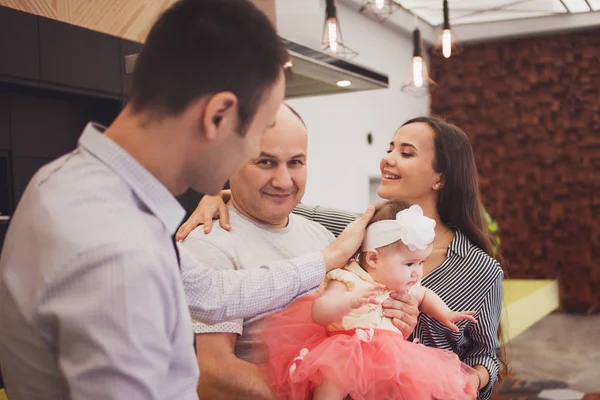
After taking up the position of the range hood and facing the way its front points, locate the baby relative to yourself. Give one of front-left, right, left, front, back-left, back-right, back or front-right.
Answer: front-right

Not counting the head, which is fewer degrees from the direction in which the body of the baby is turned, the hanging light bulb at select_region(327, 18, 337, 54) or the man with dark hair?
the man with dark hair

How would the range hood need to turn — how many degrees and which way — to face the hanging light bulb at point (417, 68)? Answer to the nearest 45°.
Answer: approximately 90° to its left

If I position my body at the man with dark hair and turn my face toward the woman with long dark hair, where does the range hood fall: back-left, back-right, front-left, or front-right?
front-left

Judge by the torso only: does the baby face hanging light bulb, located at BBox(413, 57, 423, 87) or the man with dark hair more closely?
the man with dark hair

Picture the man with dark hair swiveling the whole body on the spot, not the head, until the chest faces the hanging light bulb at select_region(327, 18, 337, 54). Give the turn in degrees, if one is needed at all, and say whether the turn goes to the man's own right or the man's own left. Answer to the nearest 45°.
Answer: approximately 45° to the man's own left

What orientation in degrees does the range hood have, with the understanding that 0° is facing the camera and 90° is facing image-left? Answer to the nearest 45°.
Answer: approximately 315°

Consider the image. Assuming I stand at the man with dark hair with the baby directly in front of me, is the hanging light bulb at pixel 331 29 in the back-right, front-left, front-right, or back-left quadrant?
front-left

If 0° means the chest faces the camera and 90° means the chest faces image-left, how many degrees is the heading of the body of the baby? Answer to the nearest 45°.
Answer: approximately 315°

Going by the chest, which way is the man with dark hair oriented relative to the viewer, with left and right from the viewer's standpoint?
facing away from the viewer and to the right of the viewer

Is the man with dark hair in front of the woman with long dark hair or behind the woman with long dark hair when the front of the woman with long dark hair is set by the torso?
in front

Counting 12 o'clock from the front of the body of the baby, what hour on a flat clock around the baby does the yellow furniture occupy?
The yellow furniture is roughly at 8 o'clock from the baby.

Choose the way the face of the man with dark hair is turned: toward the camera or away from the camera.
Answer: away from the camera

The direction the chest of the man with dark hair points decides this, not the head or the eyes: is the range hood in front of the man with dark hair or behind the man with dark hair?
in front

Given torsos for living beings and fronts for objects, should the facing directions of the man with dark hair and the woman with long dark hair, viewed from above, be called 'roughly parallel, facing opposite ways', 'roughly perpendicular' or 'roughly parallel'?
roughly parallel, facing opposite ways

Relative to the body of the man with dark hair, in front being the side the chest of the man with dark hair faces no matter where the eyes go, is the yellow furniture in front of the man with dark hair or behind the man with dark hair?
in front
